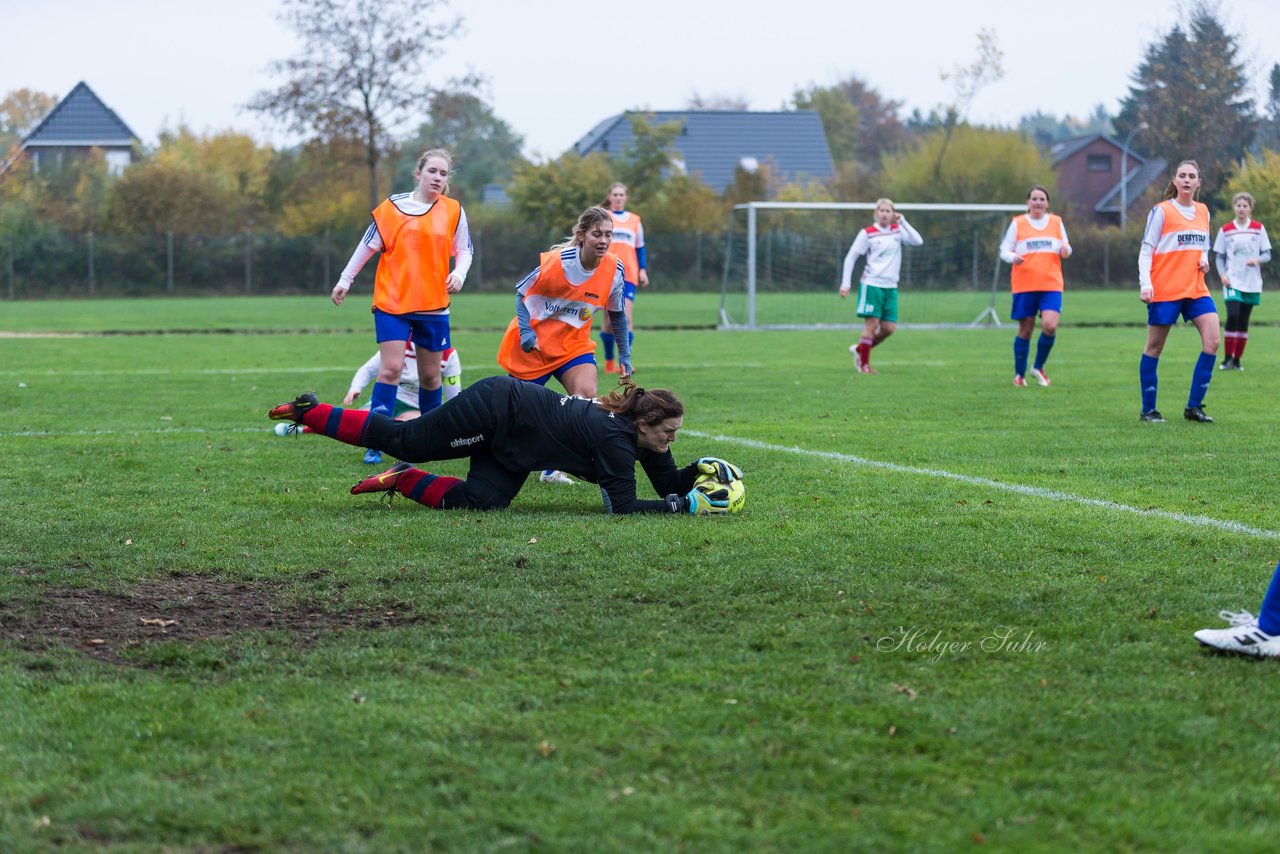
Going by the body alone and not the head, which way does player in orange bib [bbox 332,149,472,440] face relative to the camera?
toward the camera

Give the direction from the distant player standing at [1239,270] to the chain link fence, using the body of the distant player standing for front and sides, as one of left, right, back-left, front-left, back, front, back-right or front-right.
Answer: back-right

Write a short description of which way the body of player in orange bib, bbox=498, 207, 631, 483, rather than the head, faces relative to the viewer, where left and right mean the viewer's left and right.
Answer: facing the viewer and to the right of the viewer

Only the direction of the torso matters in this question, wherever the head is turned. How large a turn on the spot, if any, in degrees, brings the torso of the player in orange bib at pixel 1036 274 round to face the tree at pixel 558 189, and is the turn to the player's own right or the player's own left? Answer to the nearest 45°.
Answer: approximately 135° to the player's own right

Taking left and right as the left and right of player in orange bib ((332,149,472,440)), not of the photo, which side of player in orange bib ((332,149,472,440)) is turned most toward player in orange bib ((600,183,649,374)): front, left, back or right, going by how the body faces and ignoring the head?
back

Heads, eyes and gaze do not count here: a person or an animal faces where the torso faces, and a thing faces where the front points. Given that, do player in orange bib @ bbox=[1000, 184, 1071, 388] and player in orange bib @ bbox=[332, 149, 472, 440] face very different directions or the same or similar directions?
same or similar directions

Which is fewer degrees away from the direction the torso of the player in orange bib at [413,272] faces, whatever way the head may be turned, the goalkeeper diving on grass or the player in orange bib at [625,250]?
the goalkeeper diving on grass

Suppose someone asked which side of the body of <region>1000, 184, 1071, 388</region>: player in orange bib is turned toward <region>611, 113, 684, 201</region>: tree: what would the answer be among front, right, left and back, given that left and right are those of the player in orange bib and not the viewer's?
back

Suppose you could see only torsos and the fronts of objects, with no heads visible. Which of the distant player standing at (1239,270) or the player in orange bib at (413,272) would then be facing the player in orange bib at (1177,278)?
the distant player standing

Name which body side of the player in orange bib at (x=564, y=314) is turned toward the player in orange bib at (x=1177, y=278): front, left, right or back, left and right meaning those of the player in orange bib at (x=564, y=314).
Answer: left

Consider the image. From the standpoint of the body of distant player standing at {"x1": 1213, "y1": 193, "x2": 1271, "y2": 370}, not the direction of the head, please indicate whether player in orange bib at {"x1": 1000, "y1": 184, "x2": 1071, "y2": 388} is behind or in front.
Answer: in front

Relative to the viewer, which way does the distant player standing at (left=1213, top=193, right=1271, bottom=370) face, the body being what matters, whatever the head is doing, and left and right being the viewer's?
facing the viewer

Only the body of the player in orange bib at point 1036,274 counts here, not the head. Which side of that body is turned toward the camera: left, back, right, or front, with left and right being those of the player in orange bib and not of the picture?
front

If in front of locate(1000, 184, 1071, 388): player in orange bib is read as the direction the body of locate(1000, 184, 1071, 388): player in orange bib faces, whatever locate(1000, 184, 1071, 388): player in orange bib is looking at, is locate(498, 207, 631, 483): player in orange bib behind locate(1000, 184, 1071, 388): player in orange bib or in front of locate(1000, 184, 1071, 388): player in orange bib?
in front

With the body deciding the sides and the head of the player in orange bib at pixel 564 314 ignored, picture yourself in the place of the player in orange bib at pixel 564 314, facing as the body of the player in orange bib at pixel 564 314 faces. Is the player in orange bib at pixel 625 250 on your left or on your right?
on your left
